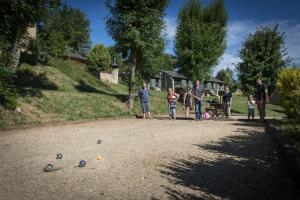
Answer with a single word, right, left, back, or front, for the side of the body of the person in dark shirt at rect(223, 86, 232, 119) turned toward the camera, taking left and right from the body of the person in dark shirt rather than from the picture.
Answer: front

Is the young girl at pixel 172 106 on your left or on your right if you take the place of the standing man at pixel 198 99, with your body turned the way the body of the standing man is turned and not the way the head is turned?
on your right

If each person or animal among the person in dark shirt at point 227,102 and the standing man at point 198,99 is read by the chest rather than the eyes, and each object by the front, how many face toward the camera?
2

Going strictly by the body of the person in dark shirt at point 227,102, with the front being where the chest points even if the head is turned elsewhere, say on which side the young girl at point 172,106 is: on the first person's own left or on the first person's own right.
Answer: on the first person's own right

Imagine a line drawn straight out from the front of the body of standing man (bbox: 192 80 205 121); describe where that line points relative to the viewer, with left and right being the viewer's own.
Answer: facing the viewer

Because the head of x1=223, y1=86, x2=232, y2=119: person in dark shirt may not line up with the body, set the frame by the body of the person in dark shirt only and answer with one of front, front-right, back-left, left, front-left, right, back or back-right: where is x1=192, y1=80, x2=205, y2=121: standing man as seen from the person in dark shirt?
front-right

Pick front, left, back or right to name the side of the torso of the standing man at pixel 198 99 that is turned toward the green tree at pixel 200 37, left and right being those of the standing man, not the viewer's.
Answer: back

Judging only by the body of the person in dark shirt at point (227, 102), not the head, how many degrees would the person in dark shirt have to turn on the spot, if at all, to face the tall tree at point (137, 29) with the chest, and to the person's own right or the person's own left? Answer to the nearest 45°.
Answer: approximately 90° to the person's own right
